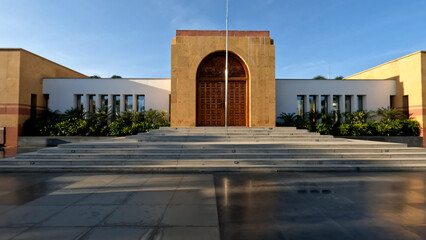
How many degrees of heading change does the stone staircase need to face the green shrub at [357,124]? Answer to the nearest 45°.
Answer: approximately 135° to its left

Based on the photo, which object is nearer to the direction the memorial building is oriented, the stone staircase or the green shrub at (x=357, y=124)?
the stone staircase

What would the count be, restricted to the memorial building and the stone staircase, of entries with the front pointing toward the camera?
2

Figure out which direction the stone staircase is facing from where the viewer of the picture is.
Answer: facing the viewer

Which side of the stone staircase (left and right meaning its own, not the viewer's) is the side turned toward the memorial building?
back

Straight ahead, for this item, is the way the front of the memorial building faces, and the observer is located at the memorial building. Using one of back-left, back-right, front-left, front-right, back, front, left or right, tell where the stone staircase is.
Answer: front

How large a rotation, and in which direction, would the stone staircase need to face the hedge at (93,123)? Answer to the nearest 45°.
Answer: approximately 135° to its right

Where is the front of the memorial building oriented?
toward the camera

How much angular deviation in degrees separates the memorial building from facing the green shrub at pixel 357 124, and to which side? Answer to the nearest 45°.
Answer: approximately 90° to its left

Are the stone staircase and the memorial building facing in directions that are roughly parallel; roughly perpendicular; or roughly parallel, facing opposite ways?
roughly parallel
